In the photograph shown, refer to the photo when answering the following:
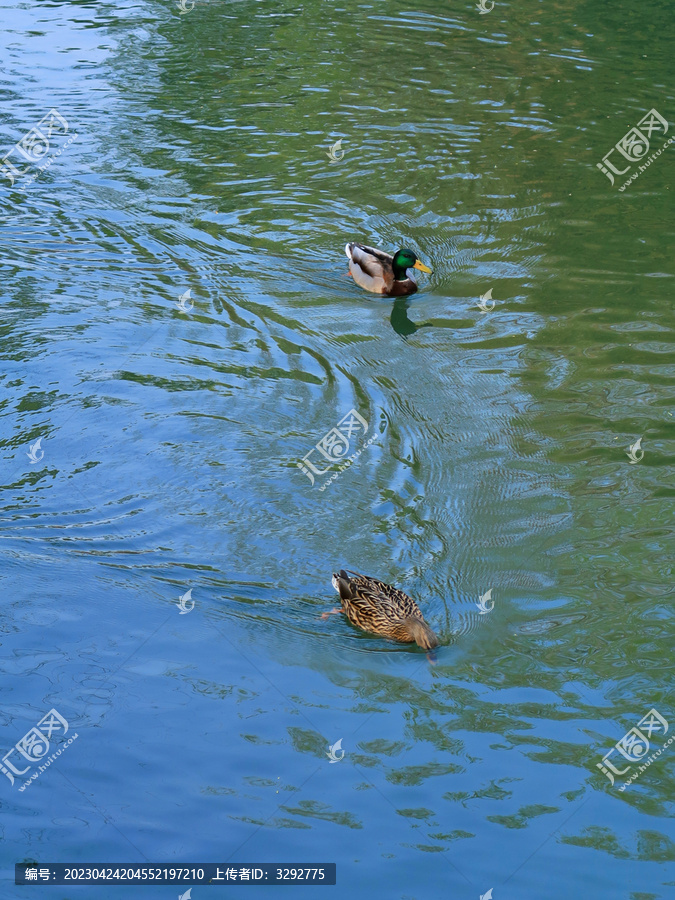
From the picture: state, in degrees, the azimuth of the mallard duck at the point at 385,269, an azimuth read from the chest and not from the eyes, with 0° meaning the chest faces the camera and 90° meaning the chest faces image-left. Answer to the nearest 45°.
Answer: approximately 315°

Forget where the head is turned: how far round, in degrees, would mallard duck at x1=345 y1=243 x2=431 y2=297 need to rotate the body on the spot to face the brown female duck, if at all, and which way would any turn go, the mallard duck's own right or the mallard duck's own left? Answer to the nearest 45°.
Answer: approximately 45° to the mallard duck's own right

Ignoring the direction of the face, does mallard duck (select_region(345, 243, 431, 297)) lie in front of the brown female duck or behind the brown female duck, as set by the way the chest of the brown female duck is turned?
behind

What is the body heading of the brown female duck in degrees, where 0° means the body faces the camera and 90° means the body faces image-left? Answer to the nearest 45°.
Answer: approximately 315°
